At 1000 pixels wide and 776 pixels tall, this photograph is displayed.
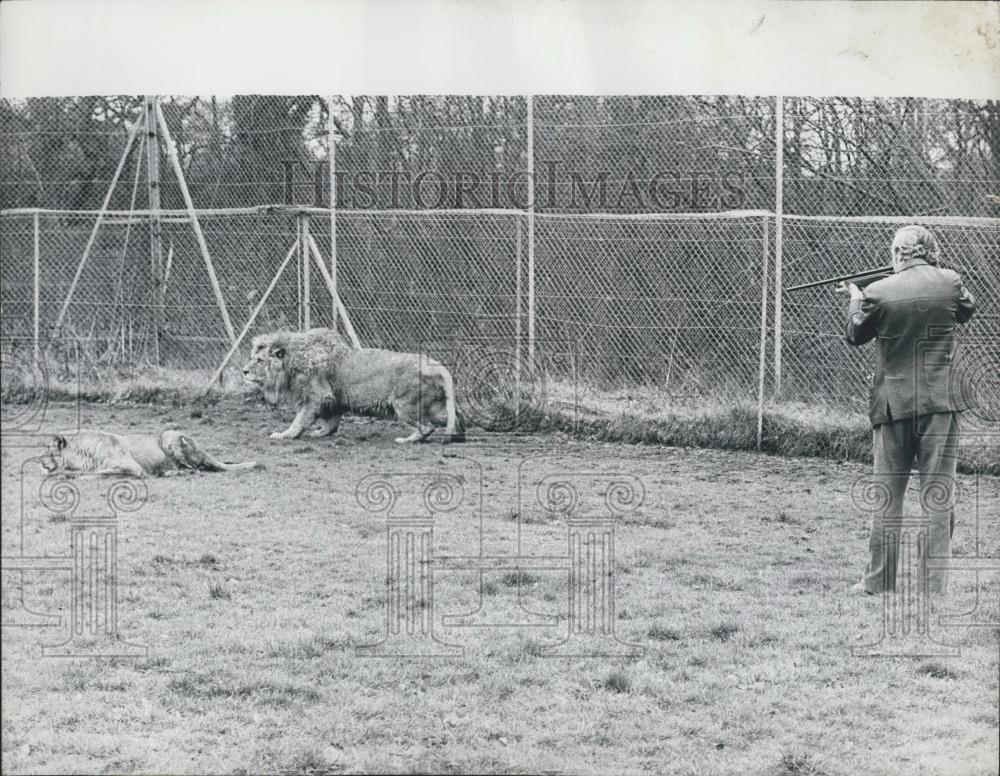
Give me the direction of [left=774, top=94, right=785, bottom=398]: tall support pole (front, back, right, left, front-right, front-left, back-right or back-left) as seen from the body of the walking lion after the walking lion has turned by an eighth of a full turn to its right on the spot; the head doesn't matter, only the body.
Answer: back-right

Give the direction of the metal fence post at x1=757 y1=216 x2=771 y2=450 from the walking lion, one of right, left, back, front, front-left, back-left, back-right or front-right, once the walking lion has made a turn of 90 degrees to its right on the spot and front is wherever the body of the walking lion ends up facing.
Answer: right

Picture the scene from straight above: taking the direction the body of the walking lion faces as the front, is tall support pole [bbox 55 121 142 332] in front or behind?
in front

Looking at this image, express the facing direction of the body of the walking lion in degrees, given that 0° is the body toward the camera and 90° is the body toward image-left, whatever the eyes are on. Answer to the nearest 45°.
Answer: approximately 90°

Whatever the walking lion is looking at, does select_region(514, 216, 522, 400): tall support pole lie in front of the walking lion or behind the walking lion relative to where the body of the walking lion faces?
behind

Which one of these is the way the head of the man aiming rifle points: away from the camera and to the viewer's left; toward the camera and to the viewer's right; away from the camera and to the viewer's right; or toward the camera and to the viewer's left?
away from the camera and to the viewer's left
